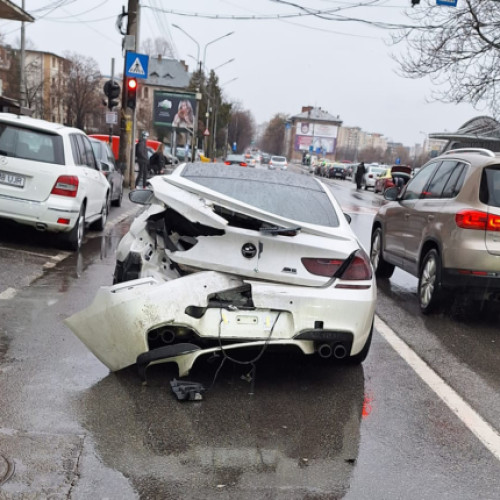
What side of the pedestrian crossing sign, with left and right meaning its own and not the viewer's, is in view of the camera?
front

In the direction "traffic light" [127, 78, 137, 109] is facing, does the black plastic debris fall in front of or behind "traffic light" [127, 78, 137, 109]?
in front

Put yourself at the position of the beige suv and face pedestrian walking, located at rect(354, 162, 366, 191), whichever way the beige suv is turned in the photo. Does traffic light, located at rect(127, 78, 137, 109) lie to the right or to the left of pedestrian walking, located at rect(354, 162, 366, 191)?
left

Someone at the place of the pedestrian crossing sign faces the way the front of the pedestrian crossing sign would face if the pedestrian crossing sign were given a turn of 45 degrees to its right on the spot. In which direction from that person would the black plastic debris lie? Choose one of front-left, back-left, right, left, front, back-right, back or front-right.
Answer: front-left

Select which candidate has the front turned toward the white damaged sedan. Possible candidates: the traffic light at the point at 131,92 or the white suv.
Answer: the traffic light

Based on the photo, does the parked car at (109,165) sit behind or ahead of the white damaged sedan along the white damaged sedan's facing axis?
ahead

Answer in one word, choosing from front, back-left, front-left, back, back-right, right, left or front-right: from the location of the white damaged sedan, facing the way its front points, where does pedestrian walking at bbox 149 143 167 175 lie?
front

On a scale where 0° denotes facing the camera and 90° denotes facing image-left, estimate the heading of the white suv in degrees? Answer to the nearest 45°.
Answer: approximately 225°

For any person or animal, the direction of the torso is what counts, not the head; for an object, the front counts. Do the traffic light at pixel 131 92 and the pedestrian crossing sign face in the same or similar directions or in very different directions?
same or similar directions

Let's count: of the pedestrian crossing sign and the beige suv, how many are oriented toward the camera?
1

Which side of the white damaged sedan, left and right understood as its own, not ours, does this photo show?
back

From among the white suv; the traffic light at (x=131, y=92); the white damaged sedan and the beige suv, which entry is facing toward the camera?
the traffic light

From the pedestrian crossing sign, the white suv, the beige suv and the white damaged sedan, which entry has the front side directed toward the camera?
the pedestrian crossing sign

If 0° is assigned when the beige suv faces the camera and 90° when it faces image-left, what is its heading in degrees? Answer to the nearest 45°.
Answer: approximately 135°

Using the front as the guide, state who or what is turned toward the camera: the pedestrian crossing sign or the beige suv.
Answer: the pedestrian crossing sign

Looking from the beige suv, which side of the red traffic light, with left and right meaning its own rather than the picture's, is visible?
front

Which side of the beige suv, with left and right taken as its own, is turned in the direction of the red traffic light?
front

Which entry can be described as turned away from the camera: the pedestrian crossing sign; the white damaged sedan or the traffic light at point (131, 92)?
the white damaged sedan

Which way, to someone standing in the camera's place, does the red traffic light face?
facing the viewer
